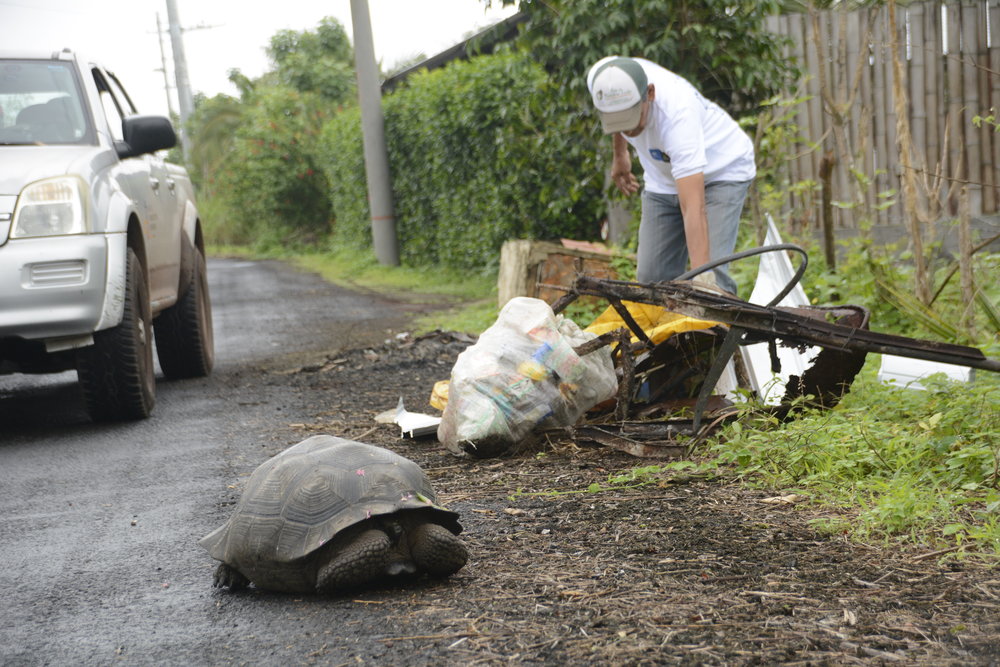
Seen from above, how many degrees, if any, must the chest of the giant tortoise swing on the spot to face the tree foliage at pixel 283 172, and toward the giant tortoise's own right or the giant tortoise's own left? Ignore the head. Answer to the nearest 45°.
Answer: approximately 135° to the giant tortoise's own left

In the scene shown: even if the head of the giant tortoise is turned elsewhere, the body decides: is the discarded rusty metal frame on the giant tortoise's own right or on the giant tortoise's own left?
on the giant tortoise's own left

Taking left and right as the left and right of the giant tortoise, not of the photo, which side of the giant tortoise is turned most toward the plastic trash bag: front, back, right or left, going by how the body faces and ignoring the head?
left

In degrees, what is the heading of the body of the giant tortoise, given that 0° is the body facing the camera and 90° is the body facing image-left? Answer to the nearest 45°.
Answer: approximately 315°

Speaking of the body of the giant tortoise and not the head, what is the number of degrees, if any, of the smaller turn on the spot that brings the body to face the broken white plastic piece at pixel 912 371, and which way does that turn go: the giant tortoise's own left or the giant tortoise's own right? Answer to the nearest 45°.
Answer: approximately 90° to the giant tortoise's own left

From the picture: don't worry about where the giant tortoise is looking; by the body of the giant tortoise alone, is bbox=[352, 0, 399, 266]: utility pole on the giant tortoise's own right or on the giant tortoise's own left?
on the giant tortoise's own left

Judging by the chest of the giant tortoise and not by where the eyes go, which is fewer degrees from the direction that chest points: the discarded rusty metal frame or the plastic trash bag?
the discarded rusty metal frame

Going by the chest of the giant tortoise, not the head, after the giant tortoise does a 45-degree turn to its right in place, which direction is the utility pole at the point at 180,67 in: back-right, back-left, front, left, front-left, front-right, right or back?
back

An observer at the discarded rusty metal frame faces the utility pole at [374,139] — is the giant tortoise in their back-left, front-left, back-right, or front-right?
back-left

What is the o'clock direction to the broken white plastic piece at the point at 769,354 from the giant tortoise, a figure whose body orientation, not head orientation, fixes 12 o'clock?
The broken white plastic piece is roughly at 9 o'clock from the giant tortoise.

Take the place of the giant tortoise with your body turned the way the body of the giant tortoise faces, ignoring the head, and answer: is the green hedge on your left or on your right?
on your left
